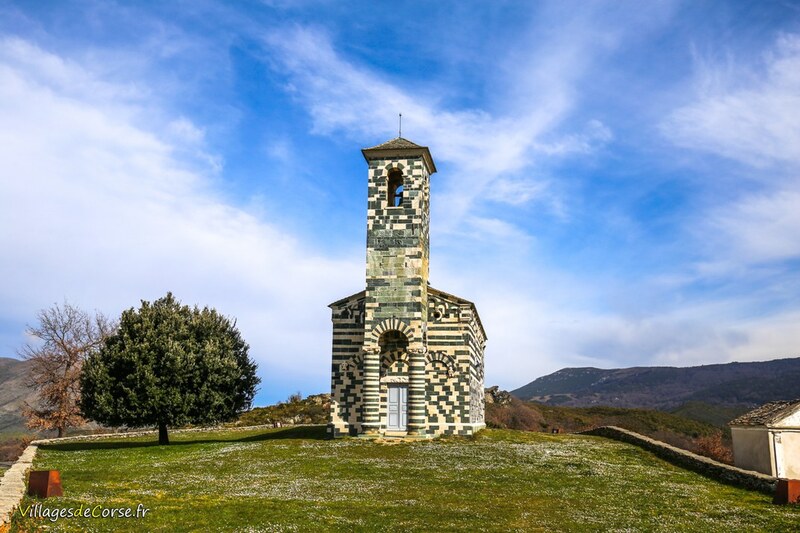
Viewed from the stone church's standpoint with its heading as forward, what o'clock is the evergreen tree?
The evergreen tree is roughly at 3 o'clock from the stone church.

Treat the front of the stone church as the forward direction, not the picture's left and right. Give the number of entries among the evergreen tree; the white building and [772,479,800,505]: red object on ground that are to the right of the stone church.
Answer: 1

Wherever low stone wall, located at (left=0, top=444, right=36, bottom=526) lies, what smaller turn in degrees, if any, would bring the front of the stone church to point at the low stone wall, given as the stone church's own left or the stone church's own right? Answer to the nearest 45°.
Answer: approximately 45° to the stone church's own right

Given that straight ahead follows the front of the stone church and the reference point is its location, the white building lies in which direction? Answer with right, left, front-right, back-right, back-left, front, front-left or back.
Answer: front-left

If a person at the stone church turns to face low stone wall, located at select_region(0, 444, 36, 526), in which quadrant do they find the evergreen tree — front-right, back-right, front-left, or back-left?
front-right

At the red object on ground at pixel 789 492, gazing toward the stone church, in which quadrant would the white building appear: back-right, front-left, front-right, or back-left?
front-right

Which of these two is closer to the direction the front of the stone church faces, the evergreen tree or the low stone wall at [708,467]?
the low stone wall

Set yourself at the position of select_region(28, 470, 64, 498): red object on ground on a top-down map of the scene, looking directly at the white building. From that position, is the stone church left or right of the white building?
left

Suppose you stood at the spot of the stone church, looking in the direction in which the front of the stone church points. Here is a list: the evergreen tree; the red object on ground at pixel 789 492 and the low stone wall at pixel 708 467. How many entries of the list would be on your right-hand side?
1

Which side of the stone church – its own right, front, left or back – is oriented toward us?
front

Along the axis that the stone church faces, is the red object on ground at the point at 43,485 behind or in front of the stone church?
in front

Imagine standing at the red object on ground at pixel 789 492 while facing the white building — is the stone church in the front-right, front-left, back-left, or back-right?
front-left

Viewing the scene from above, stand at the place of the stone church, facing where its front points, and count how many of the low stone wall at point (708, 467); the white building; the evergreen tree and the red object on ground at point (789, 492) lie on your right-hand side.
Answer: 1

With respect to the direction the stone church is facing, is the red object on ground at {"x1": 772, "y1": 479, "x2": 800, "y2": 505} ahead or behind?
ahead
